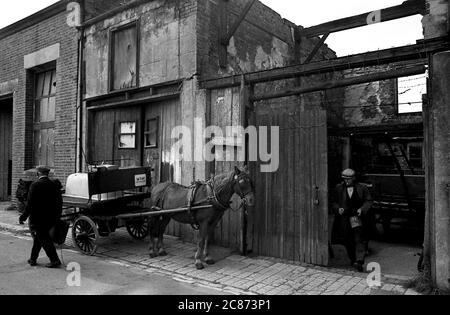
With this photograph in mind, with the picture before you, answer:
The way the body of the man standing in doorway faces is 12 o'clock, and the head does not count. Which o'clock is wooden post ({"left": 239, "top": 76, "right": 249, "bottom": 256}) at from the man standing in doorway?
The wooden post is roughly at 3 o'clock from the man standing in doorway.

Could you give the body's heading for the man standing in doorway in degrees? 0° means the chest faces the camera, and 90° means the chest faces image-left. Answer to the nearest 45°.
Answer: approximately 0°

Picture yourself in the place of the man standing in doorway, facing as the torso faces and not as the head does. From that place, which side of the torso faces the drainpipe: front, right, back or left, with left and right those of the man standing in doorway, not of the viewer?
right

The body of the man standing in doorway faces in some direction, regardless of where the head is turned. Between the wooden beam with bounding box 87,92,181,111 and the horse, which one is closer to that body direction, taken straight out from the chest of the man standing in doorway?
the horse

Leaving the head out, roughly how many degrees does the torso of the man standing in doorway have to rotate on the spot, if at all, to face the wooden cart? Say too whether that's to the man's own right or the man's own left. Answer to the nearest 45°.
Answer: approximately 90° to the man's own right
